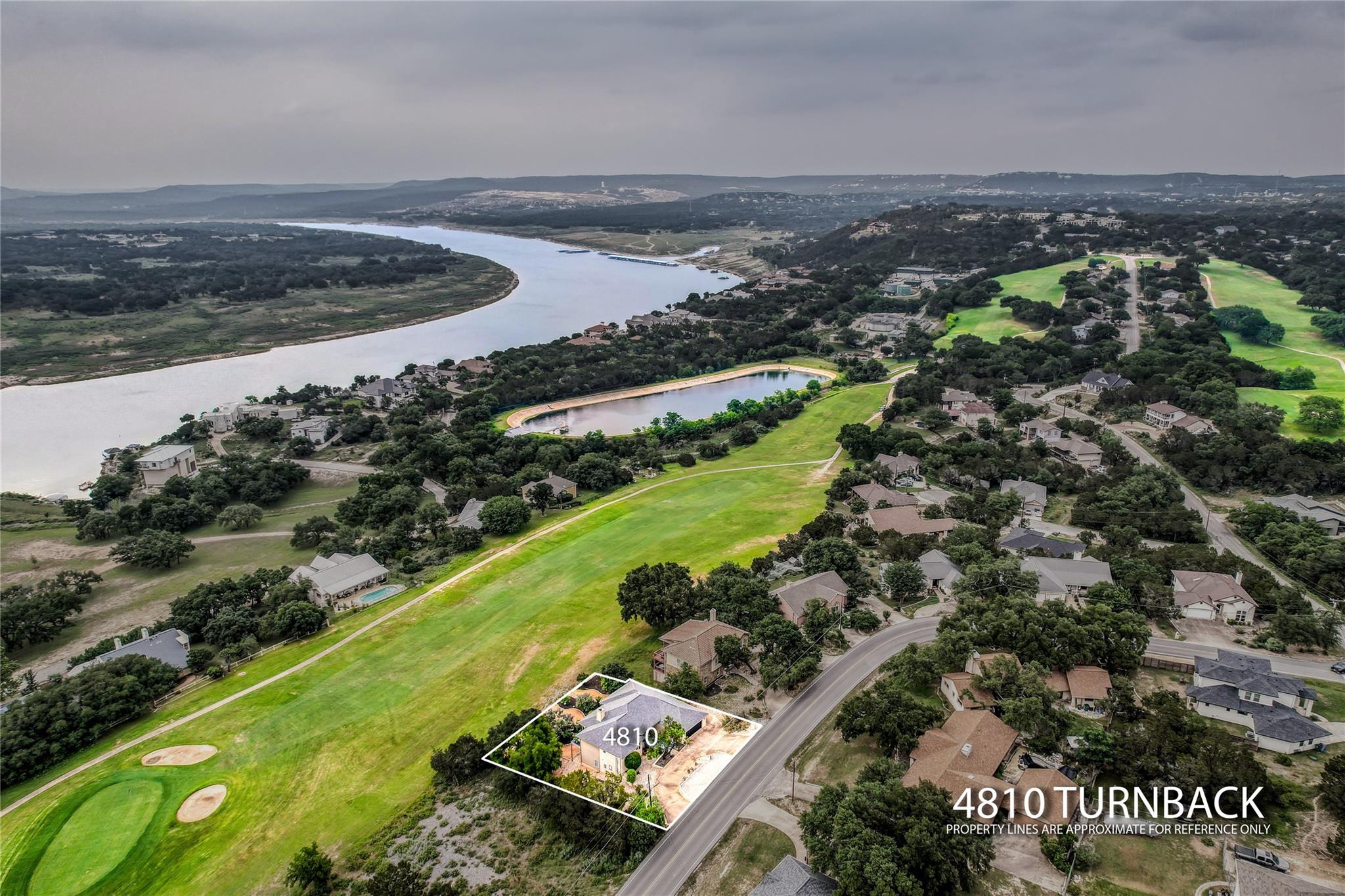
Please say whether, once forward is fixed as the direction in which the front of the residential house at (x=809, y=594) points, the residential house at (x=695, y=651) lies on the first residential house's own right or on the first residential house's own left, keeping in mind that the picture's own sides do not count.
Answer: on the first residential house's own right

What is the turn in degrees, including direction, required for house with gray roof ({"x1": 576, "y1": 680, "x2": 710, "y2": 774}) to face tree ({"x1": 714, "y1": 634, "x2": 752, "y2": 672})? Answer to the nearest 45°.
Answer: approximately 90° to its left

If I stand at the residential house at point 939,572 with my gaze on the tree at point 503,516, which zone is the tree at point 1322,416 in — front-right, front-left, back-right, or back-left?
back-right

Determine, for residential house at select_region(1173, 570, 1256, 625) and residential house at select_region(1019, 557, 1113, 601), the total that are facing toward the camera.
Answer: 2

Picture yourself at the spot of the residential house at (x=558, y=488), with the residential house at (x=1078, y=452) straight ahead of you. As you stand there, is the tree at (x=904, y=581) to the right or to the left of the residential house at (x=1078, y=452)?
right

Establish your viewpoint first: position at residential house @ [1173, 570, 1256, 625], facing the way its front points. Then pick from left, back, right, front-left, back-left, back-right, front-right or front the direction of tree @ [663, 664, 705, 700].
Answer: front-right

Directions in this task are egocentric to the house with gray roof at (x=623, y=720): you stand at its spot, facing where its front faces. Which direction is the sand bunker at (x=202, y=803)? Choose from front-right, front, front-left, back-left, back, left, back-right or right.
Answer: back-right

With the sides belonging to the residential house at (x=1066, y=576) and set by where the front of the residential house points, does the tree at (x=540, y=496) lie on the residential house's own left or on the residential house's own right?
on the residential house's own right
